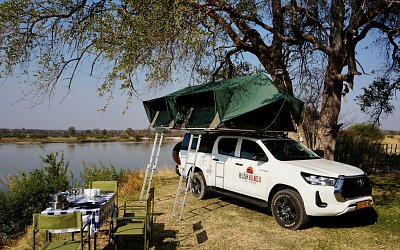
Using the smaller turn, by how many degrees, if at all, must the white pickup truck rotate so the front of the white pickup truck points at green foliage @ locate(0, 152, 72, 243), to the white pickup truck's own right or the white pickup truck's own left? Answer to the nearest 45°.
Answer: approximately 135° to the white pickup truck's own right

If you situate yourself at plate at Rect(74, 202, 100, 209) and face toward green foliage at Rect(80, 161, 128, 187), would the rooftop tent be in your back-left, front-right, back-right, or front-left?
front-right

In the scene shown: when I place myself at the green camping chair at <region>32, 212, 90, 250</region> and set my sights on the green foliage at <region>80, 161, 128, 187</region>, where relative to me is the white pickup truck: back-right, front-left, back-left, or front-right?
front-right

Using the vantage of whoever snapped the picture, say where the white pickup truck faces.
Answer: facing the viewer and to the right of the viewer

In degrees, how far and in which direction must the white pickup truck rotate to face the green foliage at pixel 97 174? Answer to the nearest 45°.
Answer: approximately 180°

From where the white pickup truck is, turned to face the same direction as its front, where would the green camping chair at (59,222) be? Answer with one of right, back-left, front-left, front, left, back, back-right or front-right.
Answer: right

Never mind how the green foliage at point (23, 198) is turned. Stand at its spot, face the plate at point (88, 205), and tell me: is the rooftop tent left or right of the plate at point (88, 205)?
left

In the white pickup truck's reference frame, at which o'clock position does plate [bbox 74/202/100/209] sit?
The plate is roughly at 3 o'clock from the white pickup truck.
